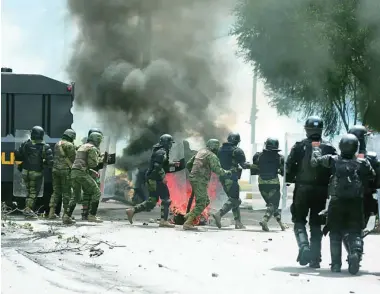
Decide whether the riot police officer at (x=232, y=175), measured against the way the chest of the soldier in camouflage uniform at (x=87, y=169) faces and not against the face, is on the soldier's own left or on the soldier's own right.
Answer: on the soldier's own right

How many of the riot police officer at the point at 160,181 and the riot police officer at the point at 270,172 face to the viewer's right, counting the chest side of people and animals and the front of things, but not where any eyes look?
1

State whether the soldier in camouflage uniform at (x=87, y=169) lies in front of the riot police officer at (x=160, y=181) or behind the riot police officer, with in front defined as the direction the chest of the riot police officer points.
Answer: behind

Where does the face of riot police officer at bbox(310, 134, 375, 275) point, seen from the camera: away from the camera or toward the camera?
away from the camera

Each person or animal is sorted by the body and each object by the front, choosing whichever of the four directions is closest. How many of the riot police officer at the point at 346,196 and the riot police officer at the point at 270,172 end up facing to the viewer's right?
0

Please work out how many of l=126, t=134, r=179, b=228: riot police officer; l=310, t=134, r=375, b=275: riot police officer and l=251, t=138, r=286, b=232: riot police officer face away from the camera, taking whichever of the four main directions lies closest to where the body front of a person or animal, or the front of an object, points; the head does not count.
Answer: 2

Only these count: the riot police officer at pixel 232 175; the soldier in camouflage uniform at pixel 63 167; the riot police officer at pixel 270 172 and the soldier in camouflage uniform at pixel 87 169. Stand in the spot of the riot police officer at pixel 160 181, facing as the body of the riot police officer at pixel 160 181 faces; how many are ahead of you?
2

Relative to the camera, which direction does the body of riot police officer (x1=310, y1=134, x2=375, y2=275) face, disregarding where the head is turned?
away from the camera
